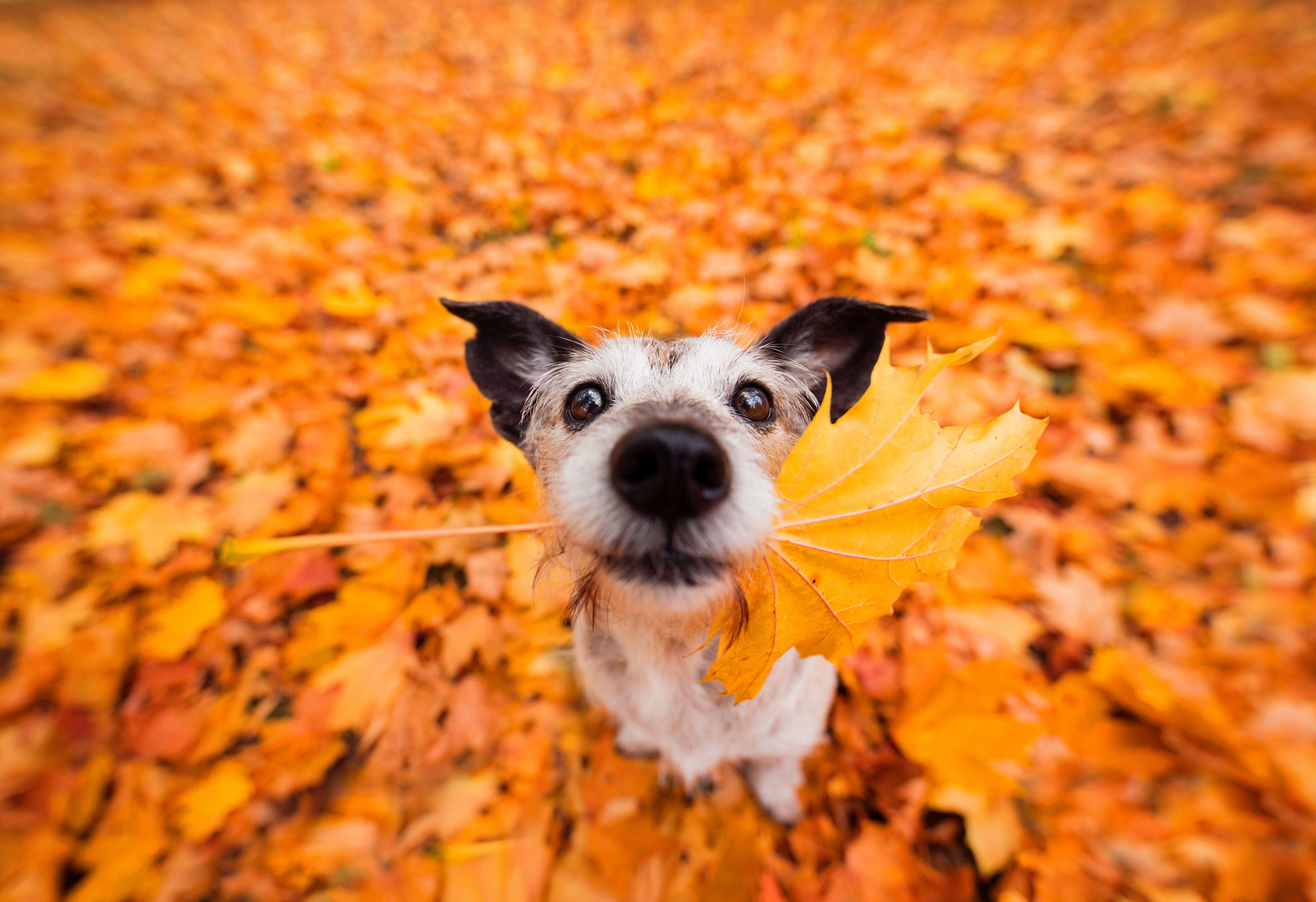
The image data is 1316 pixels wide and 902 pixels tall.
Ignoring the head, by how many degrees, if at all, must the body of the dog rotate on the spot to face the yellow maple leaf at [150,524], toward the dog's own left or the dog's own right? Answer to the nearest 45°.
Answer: approximately 90° to the dog's own right

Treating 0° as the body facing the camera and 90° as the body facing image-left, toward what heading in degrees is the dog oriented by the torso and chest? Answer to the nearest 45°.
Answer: approximately 0°

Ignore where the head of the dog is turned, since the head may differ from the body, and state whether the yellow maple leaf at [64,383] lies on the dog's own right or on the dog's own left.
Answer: on the dog's own right

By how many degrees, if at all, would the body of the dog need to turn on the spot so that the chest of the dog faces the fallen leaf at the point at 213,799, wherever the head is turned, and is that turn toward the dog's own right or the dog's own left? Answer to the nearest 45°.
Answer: approximately 90° to the dog's own right
